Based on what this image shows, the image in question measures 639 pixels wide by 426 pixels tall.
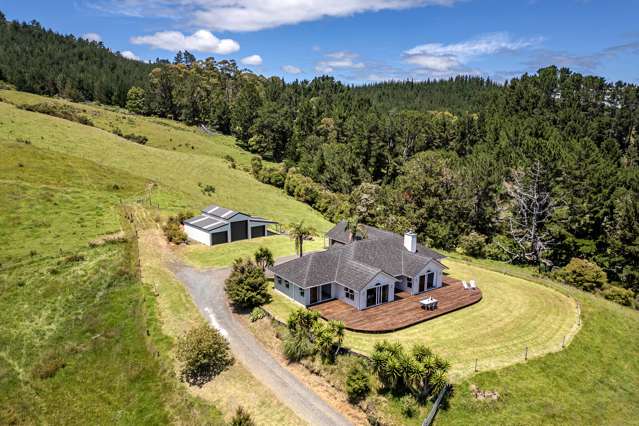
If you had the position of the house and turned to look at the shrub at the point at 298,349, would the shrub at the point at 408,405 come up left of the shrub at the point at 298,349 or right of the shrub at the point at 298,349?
left

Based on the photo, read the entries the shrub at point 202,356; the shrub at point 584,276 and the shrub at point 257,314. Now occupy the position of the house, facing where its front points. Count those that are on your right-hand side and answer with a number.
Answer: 2

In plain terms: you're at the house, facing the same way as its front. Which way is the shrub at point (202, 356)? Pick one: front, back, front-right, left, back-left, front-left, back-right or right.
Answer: right

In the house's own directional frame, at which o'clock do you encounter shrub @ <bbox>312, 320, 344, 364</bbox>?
The shrub is roughly at 2 o'clock from the house.

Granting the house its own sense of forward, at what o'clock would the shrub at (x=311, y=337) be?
The shrub is roughly at 2 o'clock from the house.

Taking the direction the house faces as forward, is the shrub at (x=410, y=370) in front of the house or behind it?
in front

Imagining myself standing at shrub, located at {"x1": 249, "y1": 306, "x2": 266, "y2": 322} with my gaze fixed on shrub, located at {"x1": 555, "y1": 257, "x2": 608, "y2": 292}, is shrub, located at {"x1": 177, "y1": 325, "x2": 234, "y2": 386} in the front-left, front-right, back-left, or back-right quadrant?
back-right

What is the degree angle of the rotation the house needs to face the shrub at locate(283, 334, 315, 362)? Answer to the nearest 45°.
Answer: approximately 45° to its right

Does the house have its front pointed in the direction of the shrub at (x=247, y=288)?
no

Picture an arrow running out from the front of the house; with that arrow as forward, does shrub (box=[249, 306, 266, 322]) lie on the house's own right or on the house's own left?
on the house's own right

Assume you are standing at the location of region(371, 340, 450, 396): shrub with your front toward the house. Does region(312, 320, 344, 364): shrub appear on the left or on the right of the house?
left

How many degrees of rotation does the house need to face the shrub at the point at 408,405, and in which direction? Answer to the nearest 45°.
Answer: approximately 45° to its right
